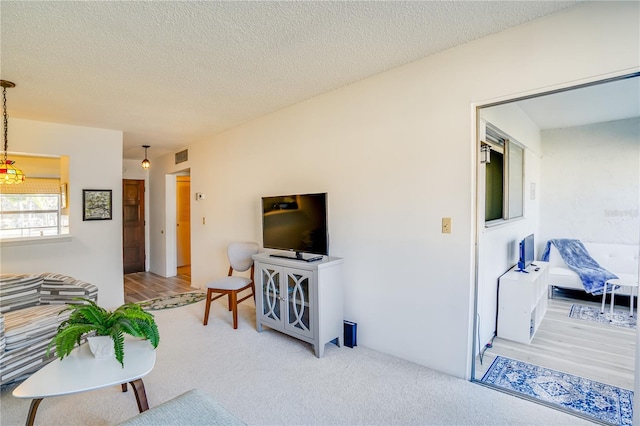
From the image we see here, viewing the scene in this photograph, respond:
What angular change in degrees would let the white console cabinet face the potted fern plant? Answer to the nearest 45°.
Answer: approximately 135° to its right

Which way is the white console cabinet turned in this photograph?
to the viewer's right

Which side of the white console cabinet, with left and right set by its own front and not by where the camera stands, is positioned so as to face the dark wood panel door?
back

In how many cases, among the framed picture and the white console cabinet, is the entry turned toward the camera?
1

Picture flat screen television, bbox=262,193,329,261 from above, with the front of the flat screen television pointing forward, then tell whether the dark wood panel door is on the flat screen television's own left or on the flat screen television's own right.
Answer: on the flat screen television's own right

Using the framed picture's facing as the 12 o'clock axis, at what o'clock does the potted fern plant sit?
The potted fern plant is roughly at 12 o'clock from the framed picture.

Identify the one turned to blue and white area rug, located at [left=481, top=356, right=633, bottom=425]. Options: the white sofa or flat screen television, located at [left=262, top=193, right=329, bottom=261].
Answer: the white sofa

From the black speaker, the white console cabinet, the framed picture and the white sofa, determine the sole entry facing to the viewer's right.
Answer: the white console cabinet
